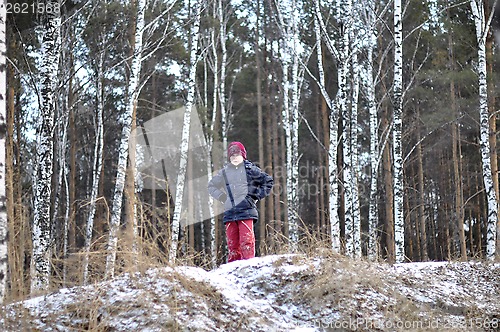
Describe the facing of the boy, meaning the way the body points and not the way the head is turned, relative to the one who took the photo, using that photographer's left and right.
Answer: facing the viewer

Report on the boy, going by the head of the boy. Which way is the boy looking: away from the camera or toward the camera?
toward the camera
